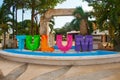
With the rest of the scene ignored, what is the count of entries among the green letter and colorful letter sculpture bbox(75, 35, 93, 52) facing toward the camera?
2

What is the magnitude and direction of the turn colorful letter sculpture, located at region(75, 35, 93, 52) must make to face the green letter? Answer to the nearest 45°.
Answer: approximately 90° to its right

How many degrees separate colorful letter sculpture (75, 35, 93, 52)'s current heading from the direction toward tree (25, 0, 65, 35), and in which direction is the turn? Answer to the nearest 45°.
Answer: approximately 135° to its right

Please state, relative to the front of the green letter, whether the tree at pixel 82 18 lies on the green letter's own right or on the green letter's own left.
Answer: on the green letter's own left

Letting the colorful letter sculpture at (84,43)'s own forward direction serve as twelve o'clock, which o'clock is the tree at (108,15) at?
The tree is roughly at 7 o'clock from the colorful letter sculpture.

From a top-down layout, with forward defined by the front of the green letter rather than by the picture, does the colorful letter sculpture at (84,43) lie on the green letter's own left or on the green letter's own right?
on the green letter's own left

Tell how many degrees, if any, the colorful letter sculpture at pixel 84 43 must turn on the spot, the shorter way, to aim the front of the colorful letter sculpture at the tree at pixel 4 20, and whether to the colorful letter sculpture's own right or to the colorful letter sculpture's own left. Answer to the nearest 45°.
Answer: approximately 135° to the colorful letter sculpture's own right

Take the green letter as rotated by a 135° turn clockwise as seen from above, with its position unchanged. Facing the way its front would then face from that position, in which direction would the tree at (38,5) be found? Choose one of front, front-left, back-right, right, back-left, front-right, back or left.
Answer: front-right

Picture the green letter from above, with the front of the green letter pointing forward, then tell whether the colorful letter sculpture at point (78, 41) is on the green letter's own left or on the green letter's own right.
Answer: on the green letter's own left

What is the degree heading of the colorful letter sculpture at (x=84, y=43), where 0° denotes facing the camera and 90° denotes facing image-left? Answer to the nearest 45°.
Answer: approximately 0°
